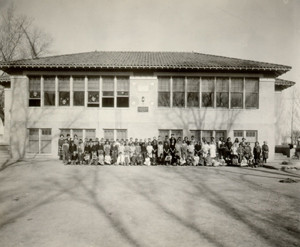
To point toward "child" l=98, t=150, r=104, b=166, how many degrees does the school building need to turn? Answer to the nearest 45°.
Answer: approximately 45° to its right

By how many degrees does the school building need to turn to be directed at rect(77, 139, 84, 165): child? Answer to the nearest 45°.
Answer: approximately 45° to its right

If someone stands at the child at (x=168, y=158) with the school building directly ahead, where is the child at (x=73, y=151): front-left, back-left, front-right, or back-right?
front-left

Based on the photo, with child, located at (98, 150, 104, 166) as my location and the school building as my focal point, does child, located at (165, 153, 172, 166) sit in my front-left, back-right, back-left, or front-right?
front-right

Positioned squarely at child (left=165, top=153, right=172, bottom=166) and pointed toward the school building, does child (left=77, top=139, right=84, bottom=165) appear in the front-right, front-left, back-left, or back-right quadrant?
front-left

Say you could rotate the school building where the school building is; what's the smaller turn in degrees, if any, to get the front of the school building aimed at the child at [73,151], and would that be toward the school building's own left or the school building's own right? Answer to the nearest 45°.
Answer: approximately 45° to the school building's own right

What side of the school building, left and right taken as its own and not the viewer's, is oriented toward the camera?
front

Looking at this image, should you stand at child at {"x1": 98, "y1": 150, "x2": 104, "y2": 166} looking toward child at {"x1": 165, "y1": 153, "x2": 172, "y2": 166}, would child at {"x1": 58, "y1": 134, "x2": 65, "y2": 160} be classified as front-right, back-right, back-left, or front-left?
back-left

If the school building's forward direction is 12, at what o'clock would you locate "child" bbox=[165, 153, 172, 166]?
The child is roughly at 11 o'clock from the school building.
